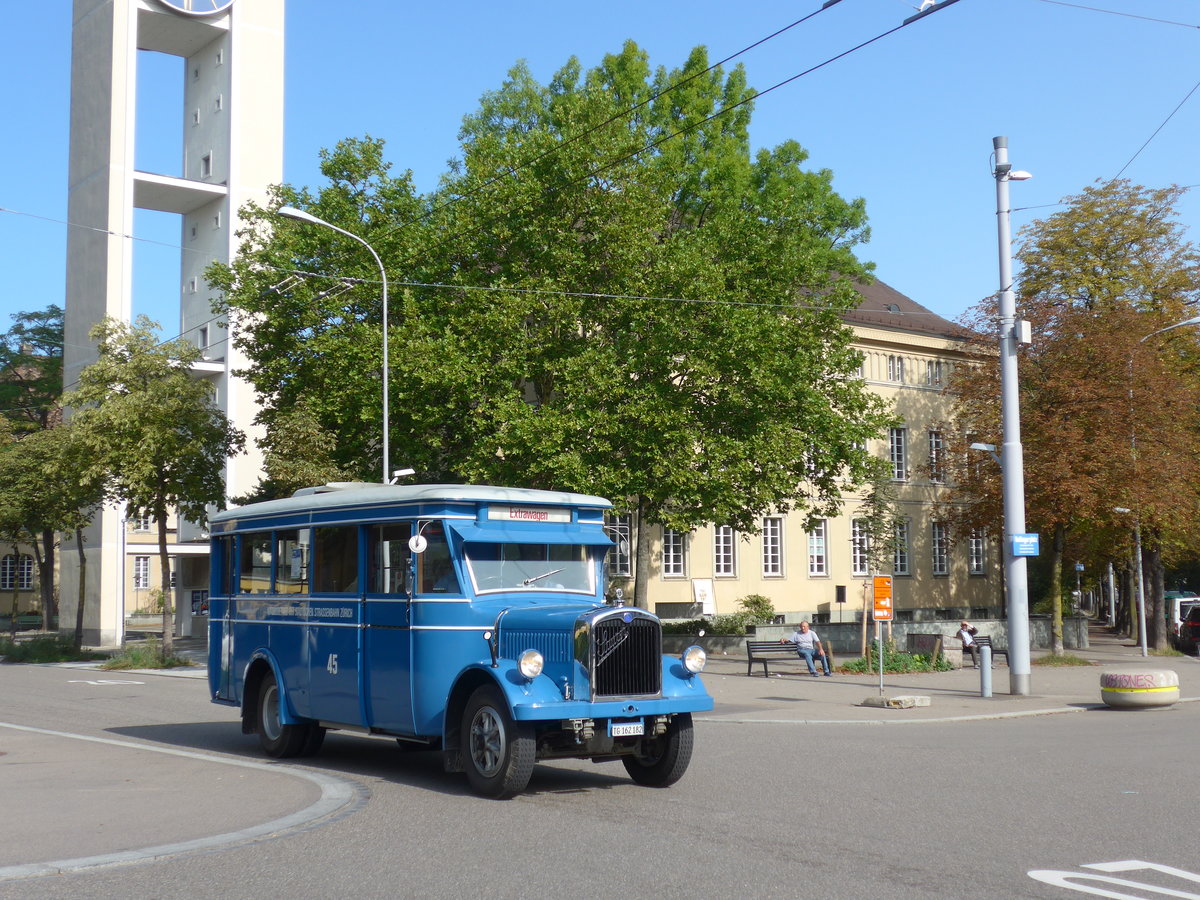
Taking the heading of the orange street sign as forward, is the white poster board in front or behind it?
behind

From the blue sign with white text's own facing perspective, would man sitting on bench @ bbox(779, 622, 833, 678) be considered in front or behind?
behind

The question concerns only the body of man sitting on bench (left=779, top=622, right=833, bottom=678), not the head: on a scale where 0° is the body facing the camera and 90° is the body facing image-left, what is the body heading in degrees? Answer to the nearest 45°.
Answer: approximately 315°

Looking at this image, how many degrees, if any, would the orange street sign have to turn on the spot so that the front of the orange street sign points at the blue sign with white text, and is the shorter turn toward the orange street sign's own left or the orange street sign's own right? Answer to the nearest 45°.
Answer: approximately 135° to the orange street sign's own left

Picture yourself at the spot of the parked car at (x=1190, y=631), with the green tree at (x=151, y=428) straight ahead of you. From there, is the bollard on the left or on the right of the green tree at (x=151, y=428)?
left

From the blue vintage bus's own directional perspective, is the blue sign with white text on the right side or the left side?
on its left

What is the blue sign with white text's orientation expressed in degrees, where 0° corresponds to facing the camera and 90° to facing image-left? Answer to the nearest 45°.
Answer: approximately 0°

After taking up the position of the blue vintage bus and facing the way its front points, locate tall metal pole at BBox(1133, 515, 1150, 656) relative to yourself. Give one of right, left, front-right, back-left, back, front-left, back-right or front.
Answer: left

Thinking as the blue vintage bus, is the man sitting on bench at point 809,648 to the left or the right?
on its left

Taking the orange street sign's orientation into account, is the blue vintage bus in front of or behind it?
in front

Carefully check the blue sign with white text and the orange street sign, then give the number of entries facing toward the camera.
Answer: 2

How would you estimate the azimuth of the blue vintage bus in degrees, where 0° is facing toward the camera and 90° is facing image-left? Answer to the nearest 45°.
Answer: approximately 315°

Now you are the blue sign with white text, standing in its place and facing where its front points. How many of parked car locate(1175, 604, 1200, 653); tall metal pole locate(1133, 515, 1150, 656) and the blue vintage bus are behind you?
2

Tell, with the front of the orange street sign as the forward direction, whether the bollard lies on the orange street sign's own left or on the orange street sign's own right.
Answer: on the orange street sign's own left
